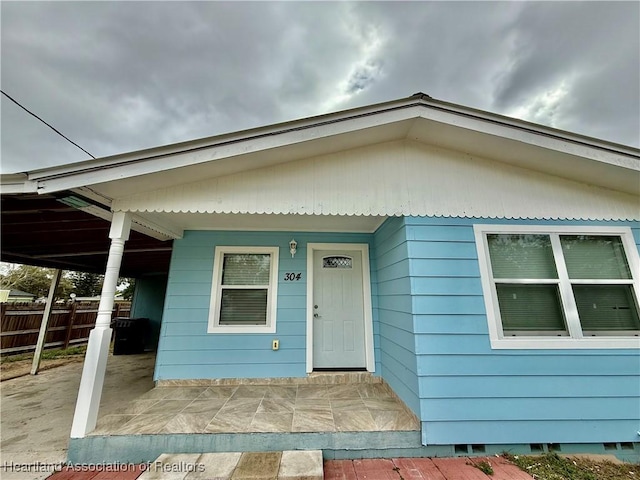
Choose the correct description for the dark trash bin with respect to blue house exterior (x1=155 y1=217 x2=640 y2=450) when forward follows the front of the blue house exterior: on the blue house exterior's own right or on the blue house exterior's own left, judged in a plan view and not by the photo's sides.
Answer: on the blue house exterior's own right

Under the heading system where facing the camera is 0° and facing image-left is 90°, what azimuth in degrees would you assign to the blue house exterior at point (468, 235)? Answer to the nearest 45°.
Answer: approximately 0°

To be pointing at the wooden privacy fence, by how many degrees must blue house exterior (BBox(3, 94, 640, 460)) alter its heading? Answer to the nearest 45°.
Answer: approximately 135° to its right

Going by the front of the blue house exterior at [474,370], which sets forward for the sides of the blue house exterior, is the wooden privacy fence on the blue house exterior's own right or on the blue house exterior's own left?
on the blue house exterior's own right

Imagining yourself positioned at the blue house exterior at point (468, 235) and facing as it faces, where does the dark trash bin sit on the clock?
The dark trash bin is roughly at 4 o'clock from the blue house exterior.
